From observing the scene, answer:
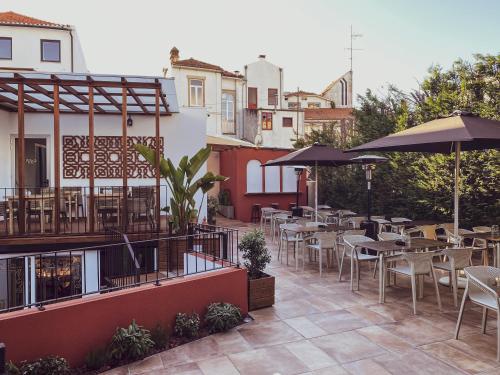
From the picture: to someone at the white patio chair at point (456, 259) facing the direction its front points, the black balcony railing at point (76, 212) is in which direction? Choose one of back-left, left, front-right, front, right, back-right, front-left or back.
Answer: front-left

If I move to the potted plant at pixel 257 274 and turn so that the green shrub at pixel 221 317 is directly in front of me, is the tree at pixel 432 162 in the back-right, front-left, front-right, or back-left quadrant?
back-left

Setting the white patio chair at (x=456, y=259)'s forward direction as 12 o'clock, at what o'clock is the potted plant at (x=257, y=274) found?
The potted plant is roughly at 10 o'clock from the white patio chair.

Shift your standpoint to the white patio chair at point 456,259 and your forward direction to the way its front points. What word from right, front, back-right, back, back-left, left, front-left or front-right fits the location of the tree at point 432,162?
front-right

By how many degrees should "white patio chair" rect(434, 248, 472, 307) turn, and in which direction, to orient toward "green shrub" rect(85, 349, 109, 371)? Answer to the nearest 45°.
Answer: approximately 90° to its left

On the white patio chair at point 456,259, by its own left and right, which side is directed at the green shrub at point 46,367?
left

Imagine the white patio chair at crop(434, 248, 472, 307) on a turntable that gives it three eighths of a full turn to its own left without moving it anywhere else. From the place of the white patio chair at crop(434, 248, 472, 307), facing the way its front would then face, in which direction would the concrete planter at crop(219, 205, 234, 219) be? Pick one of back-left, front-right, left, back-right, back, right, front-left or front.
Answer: back-right

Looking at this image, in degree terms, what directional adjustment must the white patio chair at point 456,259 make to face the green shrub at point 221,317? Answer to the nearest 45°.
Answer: approximately 90° to its left

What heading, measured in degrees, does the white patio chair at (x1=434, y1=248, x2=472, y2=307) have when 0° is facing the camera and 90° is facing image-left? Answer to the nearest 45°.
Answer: approximately 135°

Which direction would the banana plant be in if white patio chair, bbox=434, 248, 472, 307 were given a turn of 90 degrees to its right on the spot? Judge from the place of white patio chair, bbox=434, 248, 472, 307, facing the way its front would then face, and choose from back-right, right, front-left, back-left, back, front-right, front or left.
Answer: back-left

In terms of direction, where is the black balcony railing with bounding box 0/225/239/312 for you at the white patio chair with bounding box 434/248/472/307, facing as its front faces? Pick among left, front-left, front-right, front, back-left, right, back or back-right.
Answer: front-left

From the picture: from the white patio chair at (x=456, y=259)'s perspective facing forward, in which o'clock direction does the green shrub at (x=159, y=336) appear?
The green shrub is roughly at 9 o'clock from the white patio chair.

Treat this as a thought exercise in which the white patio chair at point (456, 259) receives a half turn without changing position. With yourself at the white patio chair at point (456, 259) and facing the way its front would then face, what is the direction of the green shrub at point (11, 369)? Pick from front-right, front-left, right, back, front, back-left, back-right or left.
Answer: right

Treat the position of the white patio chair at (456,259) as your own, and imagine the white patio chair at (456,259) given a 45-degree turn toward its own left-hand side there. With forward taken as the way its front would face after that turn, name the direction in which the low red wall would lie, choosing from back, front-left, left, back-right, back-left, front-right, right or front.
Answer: front-left

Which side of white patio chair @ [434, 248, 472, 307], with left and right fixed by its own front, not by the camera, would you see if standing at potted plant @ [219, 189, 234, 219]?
front

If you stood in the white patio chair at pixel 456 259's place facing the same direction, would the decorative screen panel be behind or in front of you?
in front
